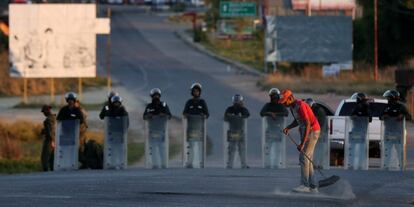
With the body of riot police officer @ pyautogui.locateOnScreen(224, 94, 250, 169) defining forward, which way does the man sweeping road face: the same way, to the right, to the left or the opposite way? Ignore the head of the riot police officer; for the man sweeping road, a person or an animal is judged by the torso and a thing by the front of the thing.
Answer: to the right

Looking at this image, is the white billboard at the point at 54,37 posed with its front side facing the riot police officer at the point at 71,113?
yes

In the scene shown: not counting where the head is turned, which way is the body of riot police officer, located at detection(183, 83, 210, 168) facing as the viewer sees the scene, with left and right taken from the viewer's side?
facing the viewer

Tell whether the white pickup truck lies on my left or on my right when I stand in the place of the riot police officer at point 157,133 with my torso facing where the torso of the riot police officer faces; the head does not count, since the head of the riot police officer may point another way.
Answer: on my left

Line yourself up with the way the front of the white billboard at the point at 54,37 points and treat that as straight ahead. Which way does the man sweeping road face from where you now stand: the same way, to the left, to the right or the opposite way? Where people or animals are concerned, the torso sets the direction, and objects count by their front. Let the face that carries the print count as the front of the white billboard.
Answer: to the right

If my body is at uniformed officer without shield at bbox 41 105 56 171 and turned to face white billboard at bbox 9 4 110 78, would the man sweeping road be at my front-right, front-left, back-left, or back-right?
back-right

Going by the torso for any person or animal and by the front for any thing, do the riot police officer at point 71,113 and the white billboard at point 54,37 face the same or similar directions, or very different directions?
same or similar directions

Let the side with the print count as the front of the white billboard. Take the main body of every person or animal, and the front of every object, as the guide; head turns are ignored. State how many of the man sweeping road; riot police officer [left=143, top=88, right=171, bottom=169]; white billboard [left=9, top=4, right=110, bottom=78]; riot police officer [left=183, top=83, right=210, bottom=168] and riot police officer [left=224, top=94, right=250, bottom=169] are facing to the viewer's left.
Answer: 1

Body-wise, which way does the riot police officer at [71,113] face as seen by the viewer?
toward the camera

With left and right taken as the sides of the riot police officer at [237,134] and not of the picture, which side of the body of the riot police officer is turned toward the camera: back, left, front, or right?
front

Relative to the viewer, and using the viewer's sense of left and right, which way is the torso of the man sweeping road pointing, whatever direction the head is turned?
facing to the left of the viewer
